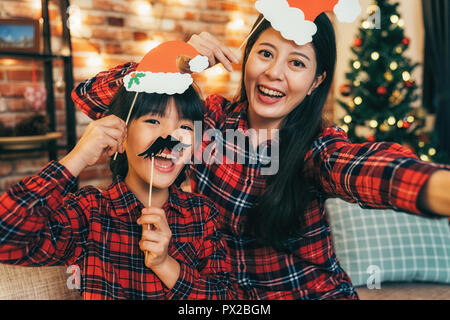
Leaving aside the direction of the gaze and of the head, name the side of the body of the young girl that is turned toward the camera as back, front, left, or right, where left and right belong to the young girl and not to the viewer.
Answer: front

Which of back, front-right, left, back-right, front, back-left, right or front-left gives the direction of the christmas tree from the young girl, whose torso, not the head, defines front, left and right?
back-left

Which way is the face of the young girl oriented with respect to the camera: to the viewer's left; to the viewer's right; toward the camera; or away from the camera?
toward the camera

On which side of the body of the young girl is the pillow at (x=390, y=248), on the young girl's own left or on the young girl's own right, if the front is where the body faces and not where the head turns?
on the young girl's own left

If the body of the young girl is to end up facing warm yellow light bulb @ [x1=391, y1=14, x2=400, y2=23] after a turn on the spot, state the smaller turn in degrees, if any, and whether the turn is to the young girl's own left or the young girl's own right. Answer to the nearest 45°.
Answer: approximately 135° to the young girl's own left

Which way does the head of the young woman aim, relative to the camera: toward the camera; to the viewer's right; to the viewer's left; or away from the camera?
toward the camera

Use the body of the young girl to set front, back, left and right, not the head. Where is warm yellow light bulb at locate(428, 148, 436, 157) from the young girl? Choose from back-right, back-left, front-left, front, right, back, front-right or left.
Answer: back-left

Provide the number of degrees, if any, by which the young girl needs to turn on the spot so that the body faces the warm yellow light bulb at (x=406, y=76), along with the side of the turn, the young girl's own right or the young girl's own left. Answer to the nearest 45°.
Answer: approximately 135° to the young girl's own left
